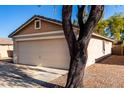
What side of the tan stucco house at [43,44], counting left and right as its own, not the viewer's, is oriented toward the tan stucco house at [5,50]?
right

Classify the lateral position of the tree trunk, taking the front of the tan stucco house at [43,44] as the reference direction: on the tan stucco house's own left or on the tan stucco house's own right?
on the tan stucco house's own left

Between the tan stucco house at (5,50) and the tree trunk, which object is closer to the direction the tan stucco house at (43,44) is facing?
the tree trunk

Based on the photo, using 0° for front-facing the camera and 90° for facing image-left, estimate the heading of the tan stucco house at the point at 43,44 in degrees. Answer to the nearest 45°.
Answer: approximately 45°
